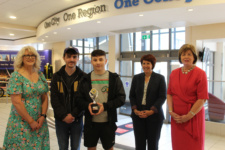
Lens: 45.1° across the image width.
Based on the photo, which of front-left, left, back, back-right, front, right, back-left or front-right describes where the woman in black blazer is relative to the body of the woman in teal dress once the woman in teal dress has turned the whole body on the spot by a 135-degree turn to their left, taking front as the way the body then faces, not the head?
right

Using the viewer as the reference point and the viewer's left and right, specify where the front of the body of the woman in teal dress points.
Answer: facing the viewer and to the right of the viewer

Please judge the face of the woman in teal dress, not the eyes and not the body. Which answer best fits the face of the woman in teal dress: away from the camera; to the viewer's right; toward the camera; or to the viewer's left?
toward the camera
